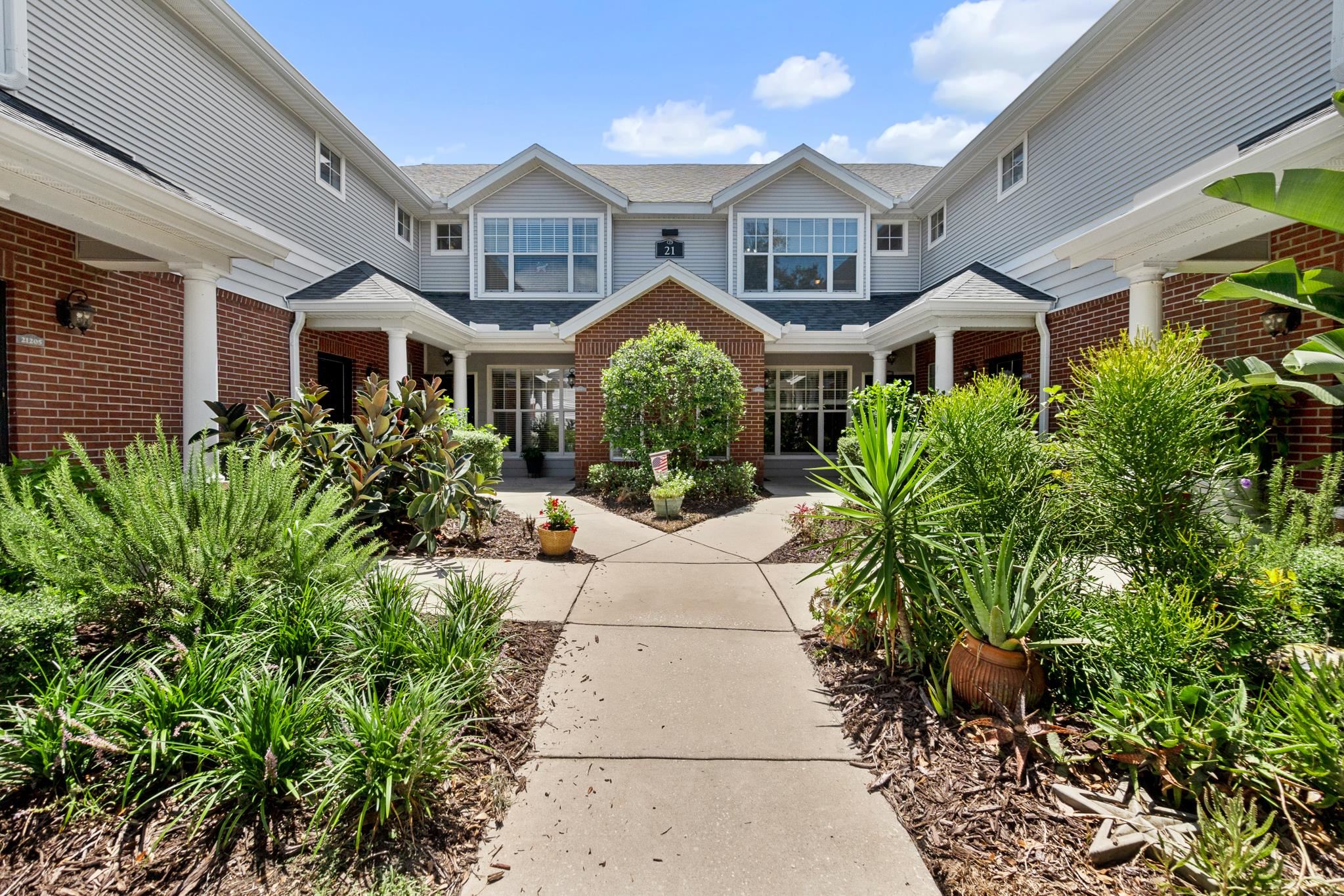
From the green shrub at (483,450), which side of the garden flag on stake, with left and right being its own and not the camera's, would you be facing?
right

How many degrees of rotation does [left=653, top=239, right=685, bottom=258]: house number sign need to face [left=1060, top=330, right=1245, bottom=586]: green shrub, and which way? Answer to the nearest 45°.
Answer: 0° — it already faces it

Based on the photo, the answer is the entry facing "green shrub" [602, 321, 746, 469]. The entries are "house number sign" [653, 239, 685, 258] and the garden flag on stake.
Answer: the house number sign

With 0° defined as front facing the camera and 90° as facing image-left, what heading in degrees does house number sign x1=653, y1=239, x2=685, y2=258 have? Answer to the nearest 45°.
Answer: approximately 0°

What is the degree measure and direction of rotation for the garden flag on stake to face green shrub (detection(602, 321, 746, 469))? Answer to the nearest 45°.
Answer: approximately 180°

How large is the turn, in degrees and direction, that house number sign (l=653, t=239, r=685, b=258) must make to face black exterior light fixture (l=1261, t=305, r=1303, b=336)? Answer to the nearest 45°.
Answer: approximately 45° to its left

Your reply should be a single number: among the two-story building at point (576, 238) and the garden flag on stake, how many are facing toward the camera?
2

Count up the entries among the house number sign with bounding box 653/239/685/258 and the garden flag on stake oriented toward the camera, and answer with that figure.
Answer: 2

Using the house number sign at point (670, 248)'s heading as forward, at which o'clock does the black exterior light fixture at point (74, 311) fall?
The black exterior light fixture is roughly at 1 o'clock from the house number sign.

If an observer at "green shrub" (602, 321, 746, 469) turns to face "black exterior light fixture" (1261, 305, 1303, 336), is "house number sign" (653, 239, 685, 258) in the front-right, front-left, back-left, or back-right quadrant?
back-left
